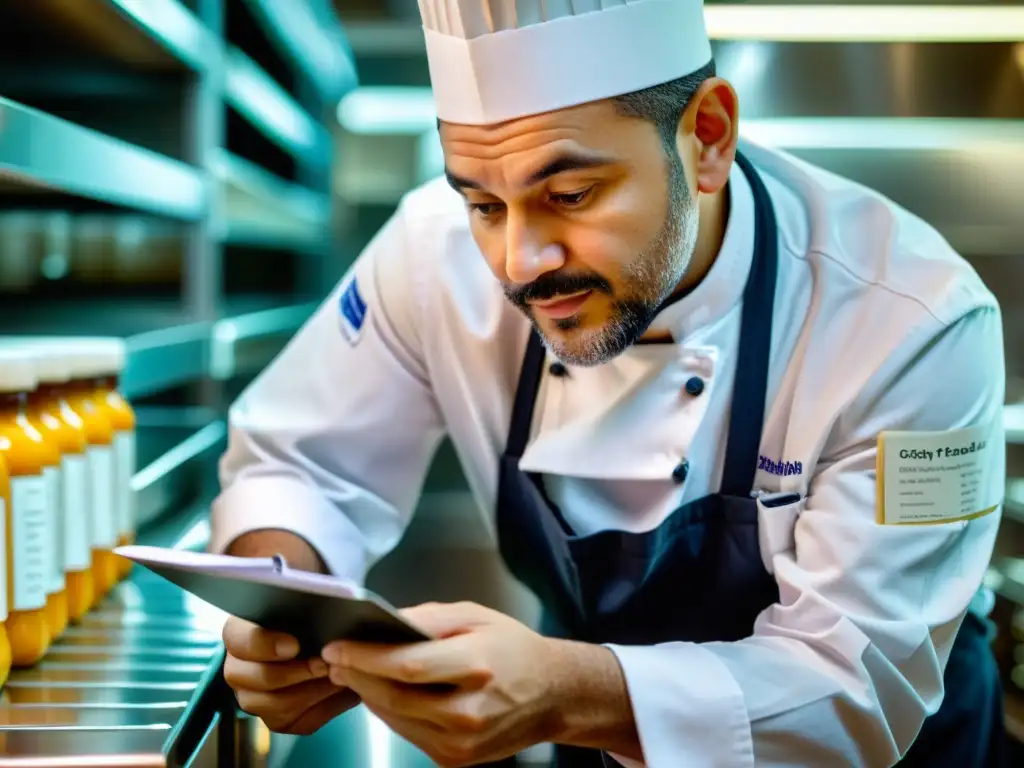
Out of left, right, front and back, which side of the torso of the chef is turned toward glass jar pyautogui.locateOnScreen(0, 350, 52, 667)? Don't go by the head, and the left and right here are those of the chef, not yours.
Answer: front

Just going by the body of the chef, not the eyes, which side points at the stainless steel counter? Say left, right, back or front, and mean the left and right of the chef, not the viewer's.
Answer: front

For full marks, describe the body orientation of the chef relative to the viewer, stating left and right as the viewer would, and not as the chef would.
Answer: facing the viewer and to the left of the viewer

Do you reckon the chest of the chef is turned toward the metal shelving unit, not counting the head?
no

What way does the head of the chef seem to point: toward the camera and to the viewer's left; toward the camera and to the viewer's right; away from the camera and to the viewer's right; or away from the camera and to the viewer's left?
toward the camera and to the viewer's left
